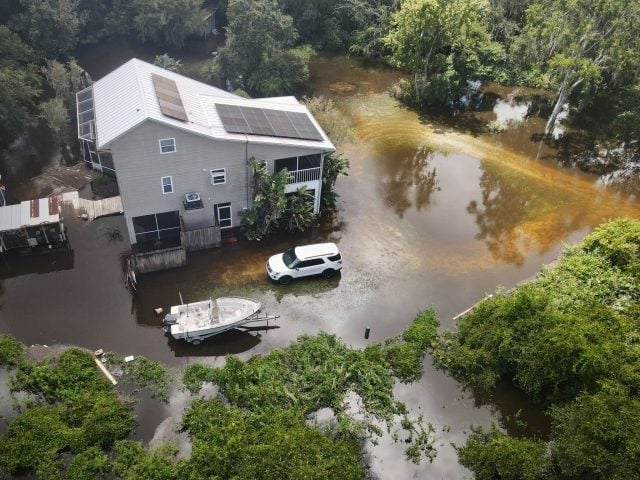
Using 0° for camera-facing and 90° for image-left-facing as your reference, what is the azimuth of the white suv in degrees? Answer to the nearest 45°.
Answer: approximately 90°

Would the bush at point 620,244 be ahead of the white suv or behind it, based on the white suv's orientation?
behind

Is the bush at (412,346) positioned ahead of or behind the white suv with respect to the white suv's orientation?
behind

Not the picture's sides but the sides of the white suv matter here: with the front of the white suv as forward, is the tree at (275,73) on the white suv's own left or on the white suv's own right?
on the white suv's own right

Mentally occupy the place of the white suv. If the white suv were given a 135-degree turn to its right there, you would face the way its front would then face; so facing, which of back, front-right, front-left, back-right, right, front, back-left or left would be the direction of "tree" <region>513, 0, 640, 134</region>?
front

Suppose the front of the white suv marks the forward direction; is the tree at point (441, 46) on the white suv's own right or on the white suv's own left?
on the white suv's own right

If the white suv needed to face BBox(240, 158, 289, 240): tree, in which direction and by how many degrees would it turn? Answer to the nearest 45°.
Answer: approximately 45° to its right

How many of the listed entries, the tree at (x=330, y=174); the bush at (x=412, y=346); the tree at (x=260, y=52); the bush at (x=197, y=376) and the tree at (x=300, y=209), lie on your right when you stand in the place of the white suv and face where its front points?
3

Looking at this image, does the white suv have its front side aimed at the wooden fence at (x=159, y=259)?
yes

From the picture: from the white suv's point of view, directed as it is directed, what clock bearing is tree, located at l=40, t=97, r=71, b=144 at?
The tree is roughly at 1 o'clock from the white suv.

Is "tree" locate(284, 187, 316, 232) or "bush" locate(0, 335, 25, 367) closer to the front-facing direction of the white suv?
the bush

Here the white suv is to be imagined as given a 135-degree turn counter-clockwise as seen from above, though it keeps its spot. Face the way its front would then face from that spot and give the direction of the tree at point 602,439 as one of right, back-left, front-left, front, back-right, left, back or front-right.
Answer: front

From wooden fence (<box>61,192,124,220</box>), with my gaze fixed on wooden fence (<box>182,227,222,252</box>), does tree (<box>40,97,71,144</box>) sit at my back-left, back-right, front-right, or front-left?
back-left
